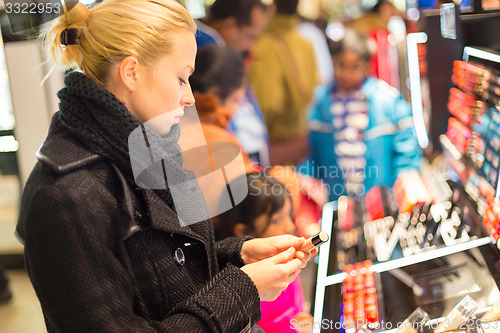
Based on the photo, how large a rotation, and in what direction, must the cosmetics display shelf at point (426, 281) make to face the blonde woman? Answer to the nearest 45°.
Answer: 0° — it already faces them

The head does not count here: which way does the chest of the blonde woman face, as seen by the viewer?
to the viewer's right

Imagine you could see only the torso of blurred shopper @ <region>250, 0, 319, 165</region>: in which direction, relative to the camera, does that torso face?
away from the camera

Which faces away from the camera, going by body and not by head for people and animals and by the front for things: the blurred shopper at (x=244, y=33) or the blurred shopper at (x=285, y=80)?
the blurred shopper at (x=285, y=80)

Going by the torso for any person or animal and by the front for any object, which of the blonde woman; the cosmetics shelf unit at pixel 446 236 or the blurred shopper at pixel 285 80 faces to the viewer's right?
the blonde woman

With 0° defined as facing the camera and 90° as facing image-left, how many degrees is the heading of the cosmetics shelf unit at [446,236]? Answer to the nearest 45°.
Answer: approximately 45°

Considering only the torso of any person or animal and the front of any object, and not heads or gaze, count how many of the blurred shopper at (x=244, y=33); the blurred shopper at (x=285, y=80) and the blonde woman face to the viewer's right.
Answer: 2

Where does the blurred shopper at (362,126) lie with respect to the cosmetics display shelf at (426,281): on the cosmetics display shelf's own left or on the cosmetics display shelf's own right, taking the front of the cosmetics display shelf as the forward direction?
on the cosmetics display shelf's own right

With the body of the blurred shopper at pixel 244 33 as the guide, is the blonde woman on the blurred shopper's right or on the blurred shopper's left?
on the blurred shopper's right

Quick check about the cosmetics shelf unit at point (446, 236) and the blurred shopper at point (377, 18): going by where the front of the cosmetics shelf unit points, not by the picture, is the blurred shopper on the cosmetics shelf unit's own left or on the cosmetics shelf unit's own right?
on the cosmetics shelf unit's own right
